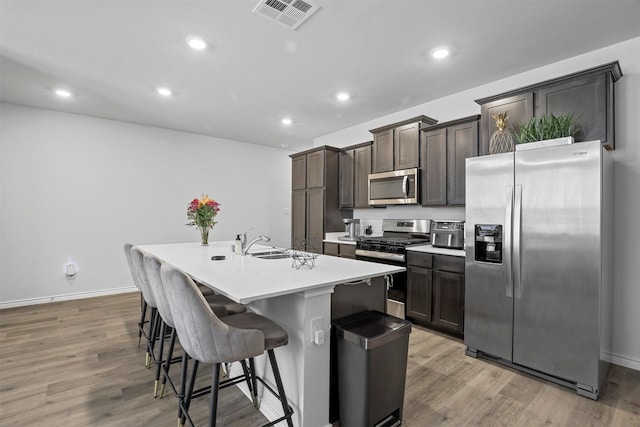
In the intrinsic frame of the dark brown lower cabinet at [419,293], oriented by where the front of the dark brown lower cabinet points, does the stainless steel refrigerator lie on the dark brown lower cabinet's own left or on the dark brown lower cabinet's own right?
on the dark brown lower cabinet's own left

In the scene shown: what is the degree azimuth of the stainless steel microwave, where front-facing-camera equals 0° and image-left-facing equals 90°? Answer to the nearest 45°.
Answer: approximately 45°

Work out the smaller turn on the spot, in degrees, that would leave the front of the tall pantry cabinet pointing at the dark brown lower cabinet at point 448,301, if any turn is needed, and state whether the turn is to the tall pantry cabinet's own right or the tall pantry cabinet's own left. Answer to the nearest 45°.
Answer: approximately 90° to the tall pantry cabinet's own left

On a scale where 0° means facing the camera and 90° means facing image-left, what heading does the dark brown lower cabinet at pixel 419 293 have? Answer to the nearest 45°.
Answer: approximately 45°

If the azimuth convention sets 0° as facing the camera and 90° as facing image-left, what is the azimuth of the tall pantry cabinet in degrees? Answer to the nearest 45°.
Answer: approximately 45°

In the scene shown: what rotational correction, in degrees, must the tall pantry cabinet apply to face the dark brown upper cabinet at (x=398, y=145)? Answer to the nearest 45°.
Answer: approximately 90° to its left

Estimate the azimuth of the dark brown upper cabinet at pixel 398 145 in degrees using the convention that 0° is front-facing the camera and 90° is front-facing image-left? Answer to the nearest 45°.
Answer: approximately 45°

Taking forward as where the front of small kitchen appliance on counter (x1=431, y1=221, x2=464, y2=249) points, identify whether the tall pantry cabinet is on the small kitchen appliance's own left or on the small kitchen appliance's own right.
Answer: on the small kitchen appliance's own right

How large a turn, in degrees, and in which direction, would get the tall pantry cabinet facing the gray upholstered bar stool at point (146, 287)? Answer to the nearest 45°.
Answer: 0° — it already faces it

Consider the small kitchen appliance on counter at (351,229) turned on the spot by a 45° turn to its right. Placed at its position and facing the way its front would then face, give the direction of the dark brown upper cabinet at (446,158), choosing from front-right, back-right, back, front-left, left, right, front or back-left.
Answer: back-left
